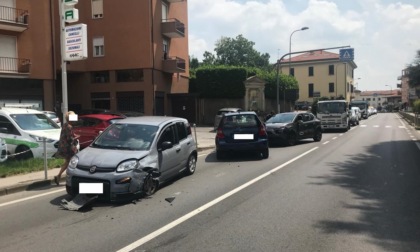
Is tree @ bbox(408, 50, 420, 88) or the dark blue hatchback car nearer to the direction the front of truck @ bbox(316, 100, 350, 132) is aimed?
the dark blue hatchback car

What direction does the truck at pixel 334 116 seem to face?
toward the camera

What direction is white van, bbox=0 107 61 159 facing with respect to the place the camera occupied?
facing the viewer and to the right of the viewer

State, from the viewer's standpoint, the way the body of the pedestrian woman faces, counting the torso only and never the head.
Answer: to the viewer's right

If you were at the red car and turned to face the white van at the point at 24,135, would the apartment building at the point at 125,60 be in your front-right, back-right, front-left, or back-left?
back-right

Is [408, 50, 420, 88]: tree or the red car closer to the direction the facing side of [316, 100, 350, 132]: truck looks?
the red car

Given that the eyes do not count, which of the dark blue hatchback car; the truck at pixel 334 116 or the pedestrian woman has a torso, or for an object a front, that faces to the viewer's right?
the pedestrian woman

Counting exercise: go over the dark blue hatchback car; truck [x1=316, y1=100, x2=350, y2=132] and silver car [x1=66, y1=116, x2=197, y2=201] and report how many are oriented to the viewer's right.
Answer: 0

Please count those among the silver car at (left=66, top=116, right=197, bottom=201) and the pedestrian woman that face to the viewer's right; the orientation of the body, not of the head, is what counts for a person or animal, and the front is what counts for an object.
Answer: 1

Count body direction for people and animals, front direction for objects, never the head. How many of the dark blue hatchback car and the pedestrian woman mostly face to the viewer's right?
1

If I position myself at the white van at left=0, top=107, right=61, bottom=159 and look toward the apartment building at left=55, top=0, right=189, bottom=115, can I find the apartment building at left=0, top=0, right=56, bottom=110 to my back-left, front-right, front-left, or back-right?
front-left

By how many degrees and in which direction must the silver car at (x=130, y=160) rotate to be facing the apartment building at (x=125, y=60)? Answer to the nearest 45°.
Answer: approximately 135° to its right

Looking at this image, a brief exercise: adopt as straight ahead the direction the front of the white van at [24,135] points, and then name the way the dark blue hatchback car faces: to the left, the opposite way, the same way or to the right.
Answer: to the left

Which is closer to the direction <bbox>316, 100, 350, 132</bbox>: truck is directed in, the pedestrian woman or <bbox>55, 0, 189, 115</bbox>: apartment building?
the pedestrian woman

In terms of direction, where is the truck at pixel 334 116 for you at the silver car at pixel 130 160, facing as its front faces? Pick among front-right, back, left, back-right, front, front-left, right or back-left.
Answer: back

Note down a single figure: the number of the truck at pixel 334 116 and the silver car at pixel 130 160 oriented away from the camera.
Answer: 0

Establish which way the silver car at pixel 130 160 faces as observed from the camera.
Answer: facing the viewer and to the left of the viewer

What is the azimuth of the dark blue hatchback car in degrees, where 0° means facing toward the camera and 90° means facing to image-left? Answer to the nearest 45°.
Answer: approximately 180°

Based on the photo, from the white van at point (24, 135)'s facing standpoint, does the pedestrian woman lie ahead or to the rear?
ahead

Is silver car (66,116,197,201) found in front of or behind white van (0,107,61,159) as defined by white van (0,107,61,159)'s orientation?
in front
